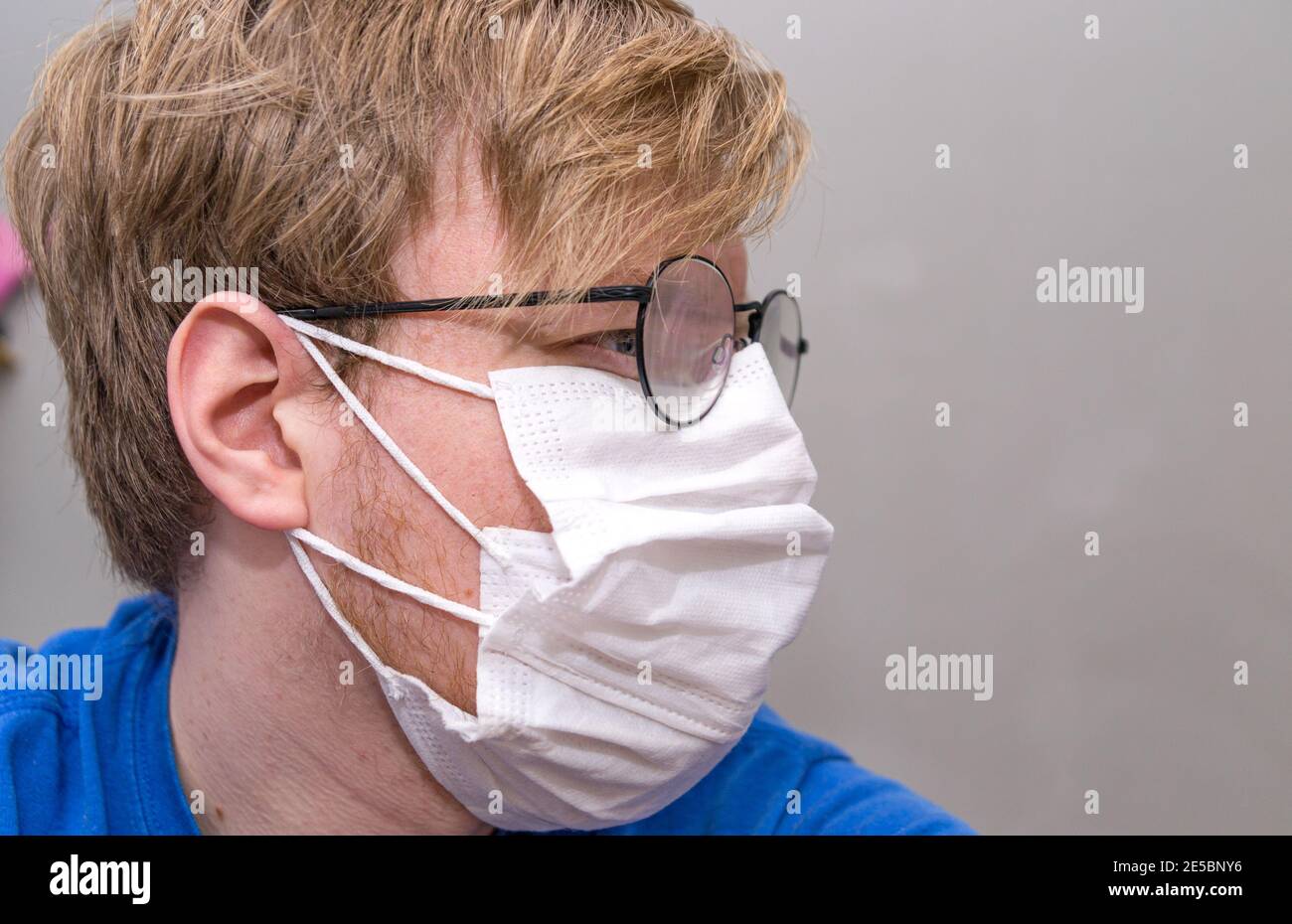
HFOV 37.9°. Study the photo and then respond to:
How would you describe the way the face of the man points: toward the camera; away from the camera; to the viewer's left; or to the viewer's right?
to the viewer's right

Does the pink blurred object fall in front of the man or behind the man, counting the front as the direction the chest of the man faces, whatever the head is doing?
behind

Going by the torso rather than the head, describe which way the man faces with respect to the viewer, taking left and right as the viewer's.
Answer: facing the viewer and to the right of the viewer
